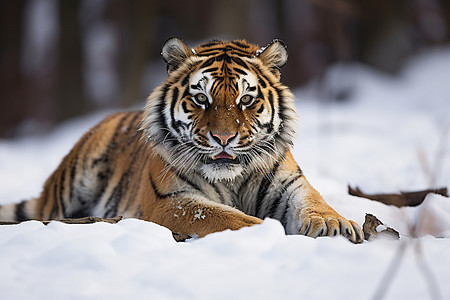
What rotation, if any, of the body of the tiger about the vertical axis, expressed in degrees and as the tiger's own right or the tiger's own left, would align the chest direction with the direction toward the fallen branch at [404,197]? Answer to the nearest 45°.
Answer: approximately 45° to the tiger's own left

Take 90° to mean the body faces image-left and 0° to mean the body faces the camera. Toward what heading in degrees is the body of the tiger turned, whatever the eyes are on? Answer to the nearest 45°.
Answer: approximately 315°

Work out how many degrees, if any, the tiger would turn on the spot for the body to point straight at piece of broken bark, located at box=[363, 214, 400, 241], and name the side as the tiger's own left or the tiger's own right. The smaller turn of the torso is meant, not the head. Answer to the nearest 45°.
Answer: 0° — it already faces it
